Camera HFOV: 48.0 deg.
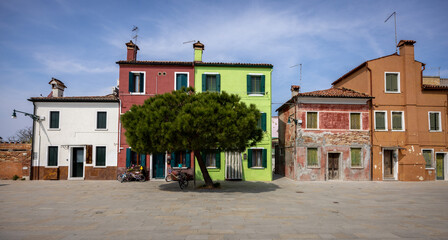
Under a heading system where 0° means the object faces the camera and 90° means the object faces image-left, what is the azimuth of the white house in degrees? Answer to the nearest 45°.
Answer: approximately 0°

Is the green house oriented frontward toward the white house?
no

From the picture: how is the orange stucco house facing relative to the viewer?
toward the camera

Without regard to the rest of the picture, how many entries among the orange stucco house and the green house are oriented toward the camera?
2

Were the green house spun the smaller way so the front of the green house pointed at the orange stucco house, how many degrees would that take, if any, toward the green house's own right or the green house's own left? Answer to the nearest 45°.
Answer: approximately 90° to the green house's own left

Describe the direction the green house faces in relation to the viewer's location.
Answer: facing the viewer

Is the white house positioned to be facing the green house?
no
